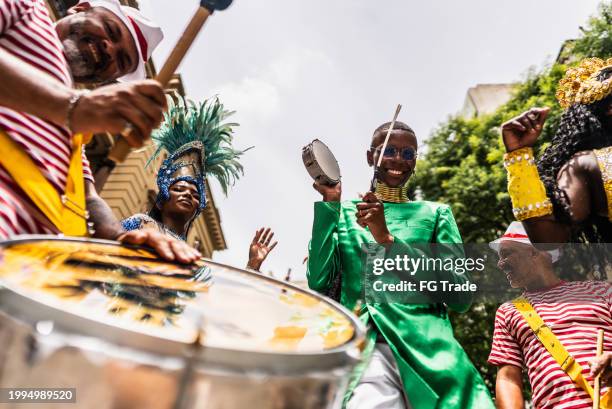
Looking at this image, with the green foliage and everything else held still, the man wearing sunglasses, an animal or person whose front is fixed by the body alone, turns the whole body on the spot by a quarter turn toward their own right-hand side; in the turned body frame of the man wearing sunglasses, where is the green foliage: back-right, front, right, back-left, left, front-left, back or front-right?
right

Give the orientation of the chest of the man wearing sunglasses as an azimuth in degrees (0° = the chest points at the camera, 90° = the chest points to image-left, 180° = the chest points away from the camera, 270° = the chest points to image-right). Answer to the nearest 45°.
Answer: approximately 0°

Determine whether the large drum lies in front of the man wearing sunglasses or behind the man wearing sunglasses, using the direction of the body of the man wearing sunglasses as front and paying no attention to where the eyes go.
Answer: in front
